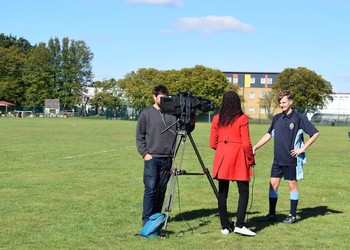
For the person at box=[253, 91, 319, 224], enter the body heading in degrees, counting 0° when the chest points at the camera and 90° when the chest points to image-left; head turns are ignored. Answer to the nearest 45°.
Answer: approximately 45°

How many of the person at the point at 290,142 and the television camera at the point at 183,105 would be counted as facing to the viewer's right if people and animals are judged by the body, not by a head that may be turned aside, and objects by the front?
1

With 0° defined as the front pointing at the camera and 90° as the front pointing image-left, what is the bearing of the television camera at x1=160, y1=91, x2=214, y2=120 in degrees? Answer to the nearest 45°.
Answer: approximately 270°
